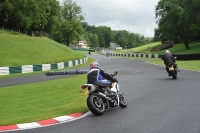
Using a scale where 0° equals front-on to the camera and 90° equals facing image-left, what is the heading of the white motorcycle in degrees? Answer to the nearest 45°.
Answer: approximately 225°

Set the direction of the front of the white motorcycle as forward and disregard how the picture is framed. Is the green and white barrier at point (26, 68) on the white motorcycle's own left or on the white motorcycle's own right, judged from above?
on the white motorcycle's own left
